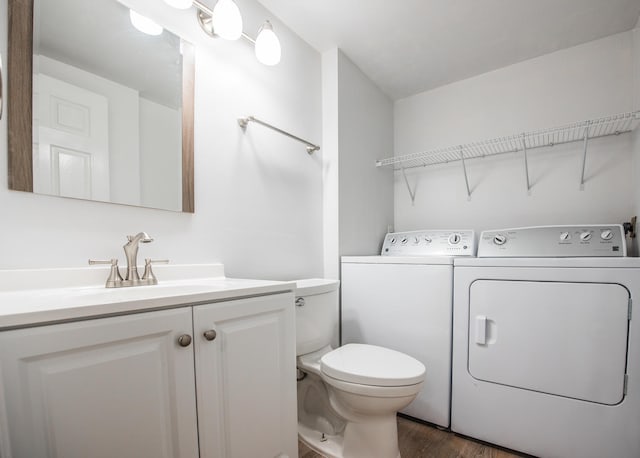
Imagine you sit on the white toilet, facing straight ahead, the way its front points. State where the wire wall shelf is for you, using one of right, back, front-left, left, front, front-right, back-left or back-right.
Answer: left

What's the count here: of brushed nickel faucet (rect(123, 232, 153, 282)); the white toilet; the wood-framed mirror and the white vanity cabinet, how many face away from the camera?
0

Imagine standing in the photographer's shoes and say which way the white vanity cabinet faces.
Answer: facing the viewer and to the right of the viewer

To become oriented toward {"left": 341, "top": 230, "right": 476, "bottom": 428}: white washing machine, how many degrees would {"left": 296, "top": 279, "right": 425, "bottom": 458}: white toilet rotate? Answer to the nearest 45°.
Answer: approximately 90° to its left

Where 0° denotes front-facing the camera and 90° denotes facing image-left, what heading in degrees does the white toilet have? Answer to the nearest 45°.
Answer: approximately 315°

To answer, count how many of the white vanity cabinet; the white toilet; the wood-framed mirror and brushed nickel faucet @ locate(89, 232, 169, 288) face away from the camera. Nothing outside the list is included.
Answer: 0

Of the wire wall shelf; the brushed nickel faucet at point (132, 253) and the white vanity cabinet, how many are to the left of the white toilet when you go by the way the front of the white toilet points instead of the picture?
1

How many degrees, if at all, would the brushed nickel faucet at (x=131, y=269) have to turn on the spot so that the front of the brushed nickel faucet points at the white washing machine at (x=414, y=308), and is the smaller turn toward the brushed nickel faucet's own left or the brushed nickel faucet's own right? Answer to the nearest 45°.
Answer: approximately 45° to the brushed nickel faucet's own left

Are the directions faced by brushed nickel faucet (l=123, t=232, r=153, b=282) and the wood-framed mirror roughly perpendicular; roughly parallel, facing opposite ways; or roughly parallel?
roughly parallel

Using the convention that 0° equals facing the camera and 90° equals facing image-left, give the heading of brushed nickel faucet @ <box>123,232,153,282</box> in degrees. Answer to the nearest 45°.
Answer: approximately 315°
